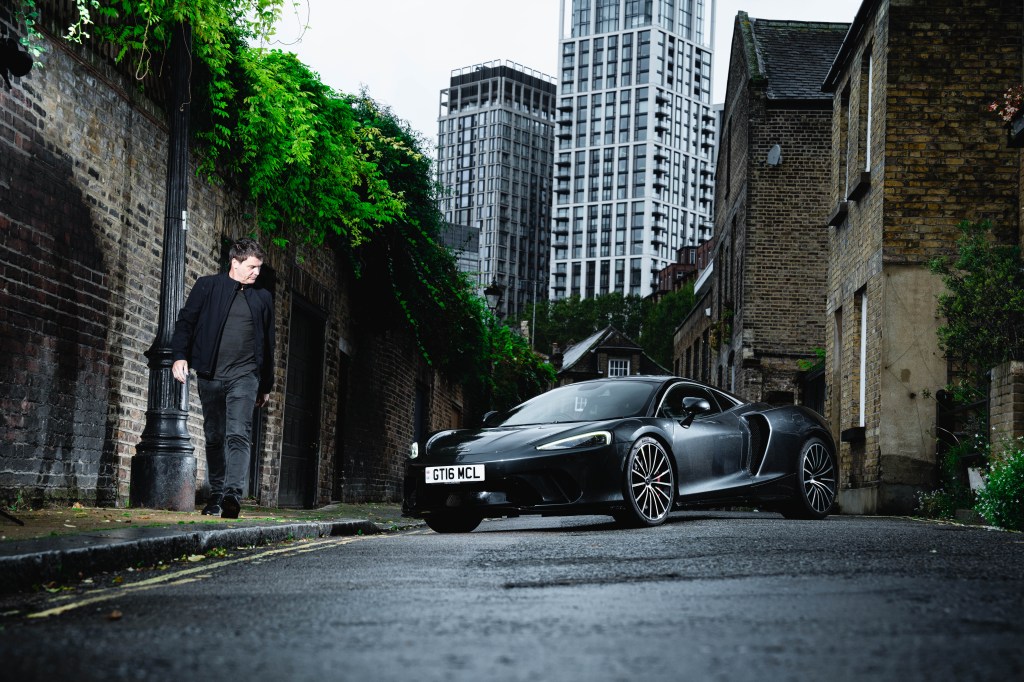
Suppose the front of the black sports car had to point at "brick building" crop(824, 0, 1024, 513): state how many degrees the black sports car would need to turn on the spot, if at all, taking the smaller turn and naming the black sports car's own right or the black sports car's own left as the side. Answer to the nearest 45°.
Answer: approximately 180°

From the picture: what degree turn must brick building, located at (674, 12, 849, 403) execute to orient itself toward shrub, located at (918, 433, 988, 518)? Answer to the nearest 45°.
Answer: approximately 90° to its left

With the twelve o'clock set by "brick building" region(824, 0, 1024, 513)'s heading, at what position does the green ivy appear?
The green ivy is roughly at 11 o'clock from the brick building.

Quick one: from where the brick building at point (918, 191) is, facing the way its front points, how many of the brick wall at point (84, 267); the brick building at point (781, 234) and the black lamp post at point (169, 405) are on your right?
1

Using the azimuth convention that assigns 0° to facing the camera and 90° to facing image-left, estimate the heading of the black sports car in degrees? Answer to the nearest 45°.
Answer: approximately 45°

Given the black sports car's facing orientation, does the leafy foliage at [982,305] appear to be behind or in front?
behind

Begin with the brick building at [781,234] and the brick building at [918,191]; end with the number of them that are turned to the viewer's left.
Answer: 2

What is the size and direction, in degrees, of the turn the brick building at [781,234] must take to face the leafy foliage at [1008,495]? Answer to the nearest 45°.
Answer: approximately 90° to its left

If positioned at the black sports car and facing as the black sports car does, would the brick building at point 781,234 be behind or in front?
behind

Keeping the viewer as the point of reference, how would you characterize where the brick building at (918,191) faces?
facing to the left of the viewer

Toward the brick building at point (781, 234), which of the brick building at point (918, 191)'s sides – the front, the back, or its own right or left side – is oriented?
right

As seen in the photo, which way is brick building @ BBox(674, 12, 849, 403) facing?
to the viewer's left

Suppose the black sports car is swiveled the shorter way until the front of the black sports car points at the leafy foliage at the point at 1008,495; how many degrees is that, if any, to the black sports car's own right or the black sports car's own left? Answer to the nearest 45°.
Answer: approximately 135° to the black sports car's own left
